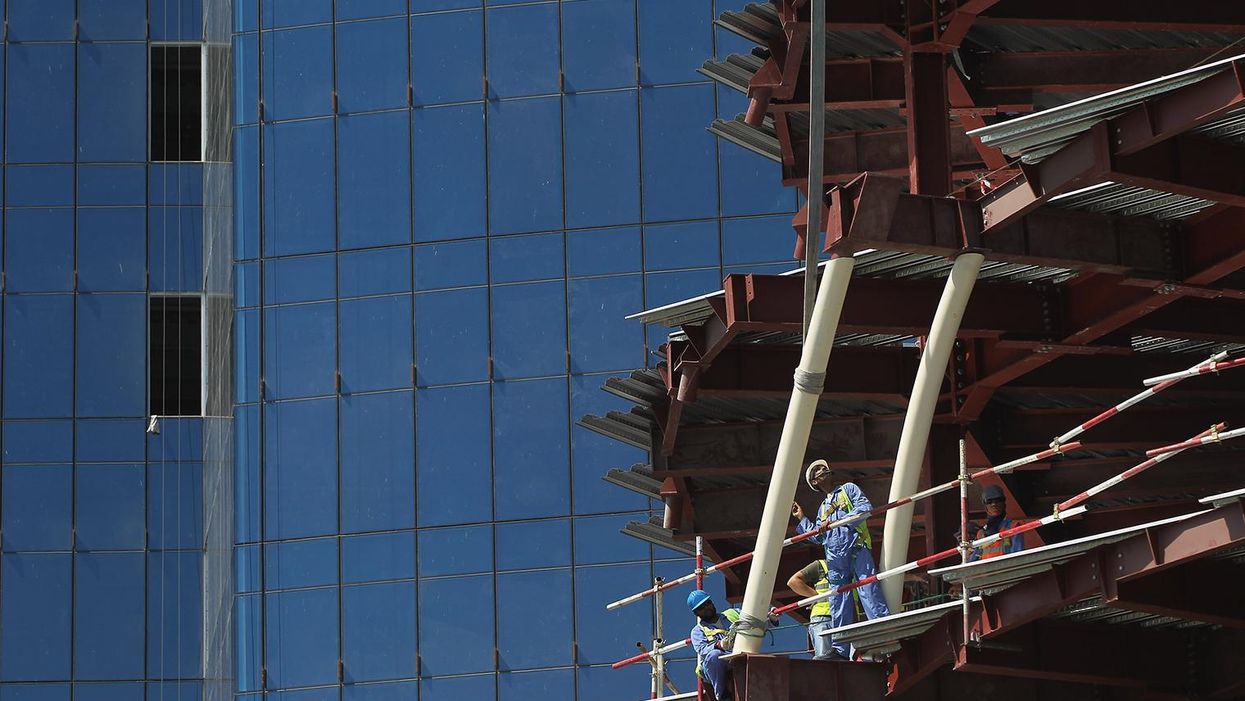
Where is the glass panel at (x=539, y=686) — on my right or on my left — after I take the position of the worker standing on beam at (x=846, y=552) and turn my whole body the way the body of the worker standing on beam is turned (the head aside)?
on my right

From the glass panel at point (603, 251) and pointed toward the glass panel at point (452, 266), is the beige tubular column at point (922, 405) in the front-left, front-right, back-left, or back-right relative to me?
back-left

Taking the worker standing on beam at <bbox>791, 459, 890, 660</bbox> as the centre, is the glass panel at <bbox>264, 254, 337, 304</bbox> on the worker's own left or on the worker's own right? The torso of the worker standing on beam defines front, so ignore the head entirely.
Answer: on the worker's own right

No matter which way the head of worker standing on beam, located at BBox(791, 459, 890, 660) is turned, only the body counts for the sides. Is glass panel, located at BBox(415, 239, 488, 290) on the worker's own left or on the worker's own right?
on the worker's own right

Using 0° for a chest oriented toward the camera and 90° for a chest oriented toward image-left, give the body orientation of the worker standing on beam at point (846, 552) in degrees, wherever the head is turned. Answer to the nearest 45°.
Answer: approximately 45°
